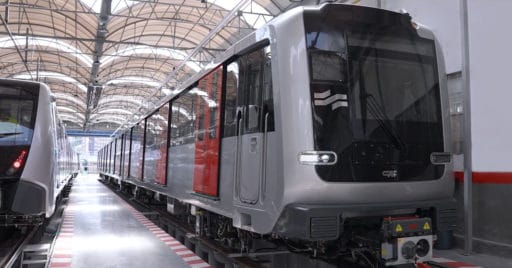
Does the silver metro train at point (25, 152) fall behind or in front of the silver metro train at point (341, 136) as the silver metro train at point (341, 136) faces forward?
behind

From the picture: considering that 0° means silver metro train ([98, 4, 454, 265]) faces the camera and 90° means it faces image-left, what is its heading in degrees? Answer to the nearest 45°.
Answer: approximately 315°
